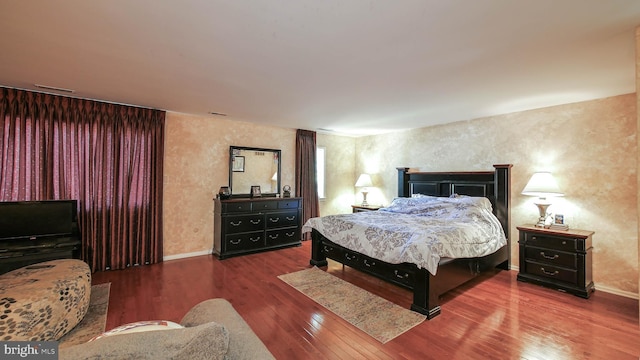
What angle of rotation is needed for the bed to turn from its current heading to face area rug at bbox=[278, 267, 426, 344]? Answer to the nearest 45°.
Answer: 0° — it already faces it

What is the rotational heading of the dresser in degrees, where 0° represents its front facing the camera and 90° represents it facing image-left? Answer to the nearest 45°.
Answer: approximately 315°

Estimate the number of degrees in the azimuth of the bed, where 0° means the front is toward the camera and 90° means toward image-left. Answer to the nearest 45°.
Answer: approximately 45°

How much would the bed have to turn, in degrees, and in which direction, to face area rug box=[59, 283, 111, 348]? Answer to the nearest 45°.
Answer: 0° — it already faces it

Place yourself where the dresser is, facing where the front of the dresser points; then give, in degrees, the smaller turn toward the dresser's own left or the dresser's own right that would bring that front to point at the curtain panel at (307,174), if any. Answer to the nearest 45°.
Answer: approximately 90° to the dresser's own left

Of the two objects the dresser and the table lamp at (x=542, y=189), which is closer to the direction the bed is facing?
the dresser

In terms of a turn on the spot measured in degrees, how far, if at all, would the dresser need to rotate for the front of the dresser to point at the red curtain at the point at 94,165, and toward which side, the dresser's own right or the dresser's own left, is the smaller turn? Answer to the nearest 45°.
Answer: approximately 135° to the dresser's own right

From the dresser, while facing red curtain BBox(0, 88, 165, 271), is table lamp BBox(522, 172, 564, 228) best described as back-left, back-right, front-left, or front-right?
back-left
